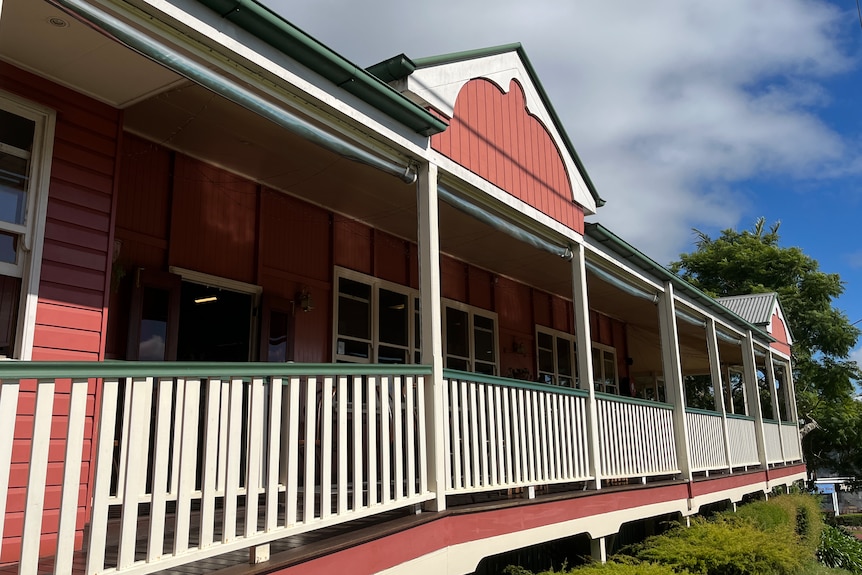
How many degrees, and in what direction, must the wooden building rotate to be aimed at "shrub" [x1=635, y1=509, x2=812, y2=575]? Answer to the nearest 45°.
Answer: approximately 90° to its left

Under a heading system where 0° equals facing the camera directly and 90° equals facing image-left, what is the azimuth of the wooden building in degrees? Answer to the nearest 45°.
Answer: approximately 315°

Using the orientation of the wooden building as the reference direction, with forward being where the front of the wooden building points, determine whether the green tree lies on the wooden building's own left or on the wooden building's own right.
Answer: on the wooden building's own left

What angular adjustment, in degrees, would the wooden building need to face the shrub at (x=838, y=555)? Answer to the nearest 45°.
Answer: approximately 90° to its left
